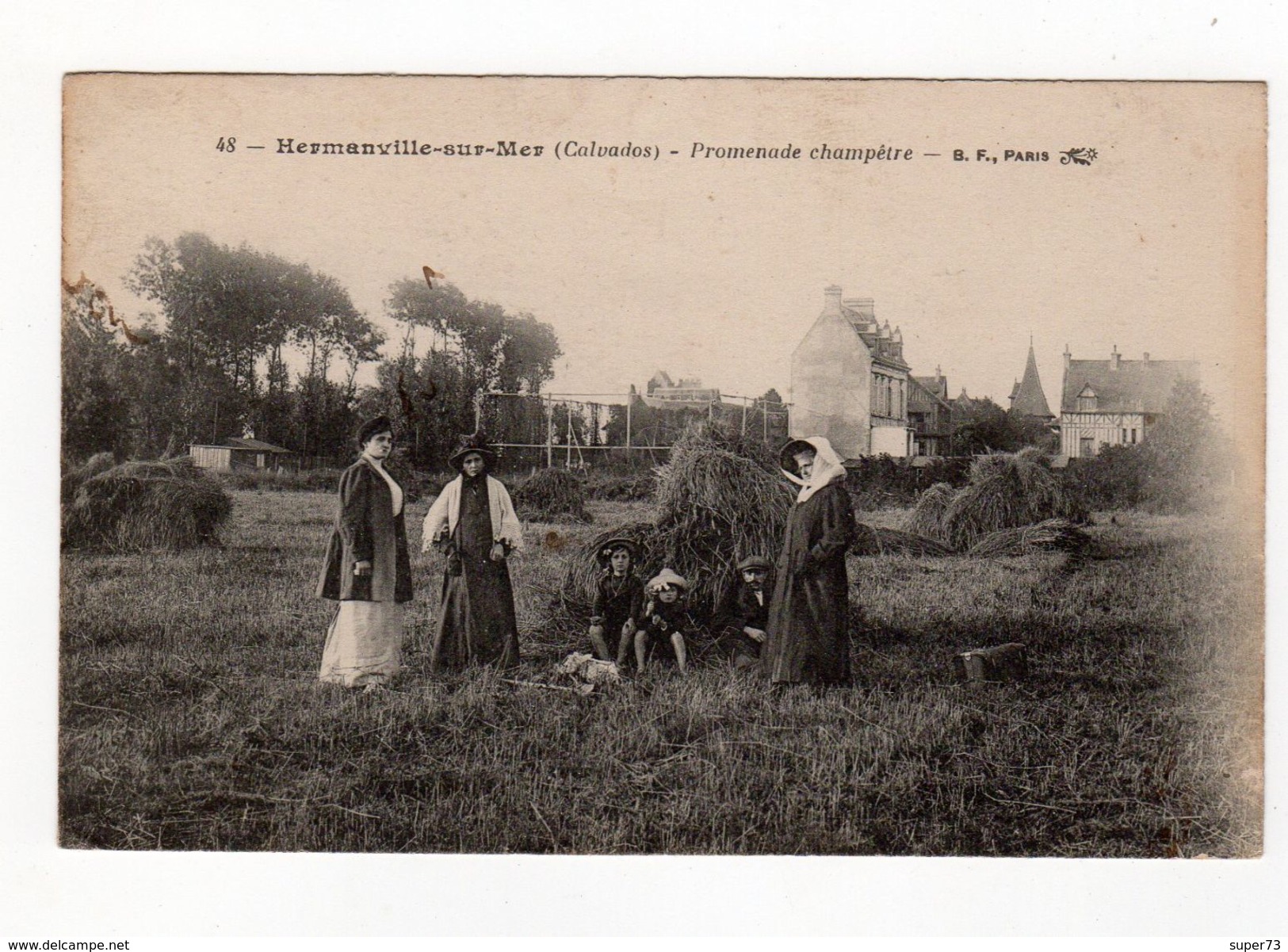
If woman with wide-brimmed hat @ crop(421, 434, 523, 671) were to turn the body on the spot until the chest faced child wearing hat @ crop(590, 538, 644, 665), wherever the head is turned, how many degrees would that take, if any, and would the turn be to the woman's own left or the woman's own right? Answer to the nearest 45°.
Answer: approximately 90° to the woman's own left

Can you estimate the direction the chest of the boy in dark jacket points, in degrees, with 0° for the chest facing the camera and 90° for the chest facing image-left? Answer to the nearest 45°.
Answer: approximately 0°

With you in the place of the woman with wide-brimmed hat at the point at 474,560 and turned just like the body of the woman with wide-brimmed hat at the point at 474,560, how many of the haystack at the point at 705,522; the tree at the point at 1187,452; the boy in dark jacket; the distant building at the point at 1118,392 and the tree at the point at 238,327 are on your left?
4

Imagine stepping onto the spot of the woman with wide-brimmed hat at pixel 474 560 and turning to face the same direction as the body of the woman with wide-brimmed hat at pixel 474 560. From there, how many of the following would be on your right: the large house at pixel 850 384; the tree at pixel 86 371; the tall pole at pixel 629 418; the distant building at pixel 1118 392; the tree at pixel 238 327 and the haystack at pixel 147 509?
3

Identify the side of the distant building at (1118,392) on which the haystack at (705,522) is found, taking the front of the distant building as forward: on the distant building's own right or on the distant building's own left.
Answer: on the distant building's own right

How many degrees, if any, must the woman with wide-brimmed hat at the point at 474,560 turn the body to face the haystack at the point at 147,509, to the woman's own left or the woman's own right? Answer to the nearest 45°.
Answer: approximately 90° to the woman's own right
